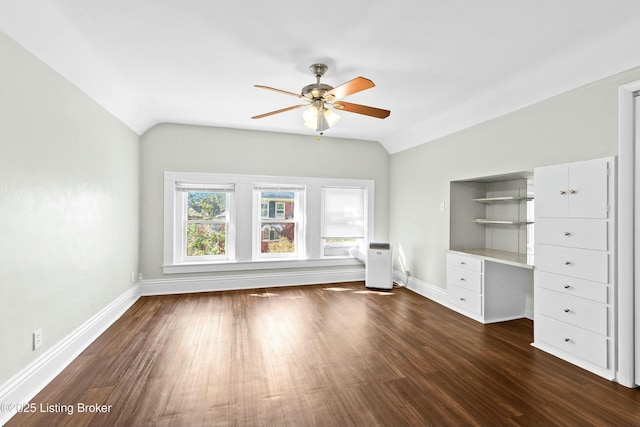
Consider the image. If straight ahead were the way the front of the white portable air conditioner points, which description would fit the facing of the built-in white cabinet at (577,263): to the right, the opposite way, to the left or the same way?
to the right

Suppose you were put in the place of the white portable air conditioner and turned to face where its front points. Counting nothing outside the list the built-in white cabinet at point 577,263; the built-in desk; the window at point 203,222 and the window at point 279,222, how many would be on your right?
2

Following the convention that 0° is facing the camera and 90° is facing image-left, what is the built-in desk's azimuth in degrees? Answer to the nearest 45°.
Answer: approximately 45°

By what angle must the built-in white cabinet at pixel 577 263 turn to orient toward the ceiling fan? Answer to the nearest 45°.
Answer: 0° — it already faces it

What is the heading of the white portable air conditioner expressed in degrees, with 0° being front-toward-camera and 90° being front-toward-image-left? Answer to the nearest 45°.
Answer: approximately 0°

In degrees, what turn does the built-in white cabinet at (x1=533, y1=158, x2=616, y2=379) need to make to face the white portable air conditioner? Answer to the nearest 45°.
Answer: approximately 45° to its right

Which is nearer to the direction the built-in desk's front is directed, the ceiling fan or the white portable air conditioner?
the ceiling fan

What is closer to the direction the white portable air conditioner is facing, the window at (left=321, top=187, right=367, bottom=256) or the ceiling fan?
the ceiling fan

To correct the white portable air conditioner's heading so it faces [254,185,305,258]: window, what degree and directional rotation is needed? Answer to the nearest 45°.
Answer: approximately 90° to its right
